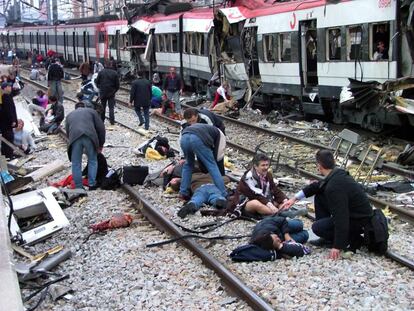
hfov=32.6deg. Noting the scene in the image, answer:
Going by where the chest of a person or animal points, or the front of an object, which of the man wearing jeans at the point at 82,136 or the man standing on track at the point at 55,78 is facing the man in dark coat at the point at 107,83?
the man wearing jeans

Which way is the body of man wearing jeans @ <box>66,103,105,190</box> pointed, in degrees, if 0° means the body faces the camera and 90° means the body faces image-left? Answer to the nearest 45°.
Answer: approximately 180°
